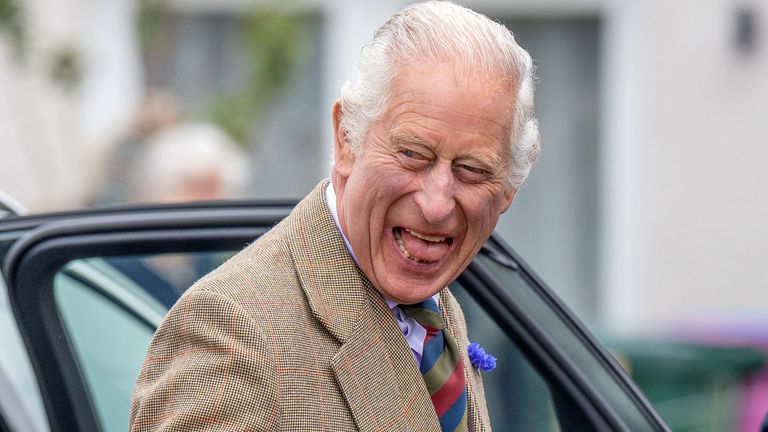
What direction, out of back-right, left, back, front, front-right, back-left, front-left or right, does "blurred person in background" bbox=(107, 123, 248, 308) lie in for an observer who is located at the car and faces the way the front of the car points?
left

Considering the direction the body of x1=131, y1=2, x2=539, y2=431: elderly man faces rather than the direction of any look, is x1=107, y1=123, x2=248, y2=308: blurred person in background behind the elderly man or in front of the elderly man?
behind

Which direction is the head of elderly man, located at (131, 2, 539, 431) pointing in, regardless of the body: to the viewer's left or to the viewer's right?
to the viewer's right

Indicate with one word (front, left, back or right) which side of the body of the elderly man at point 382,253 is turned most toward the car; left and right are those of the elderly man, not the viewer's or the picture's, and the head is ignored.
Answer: back

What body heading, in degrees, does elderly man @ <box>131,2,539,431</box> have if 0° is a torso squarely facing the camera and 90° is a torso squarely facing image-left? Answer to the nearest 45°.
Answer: approximately 315°

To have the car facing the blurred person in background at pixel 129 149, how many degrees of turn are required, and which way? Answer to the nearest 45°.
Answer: approximately 90° to its left

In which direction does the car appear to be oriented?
to the viewer's right
